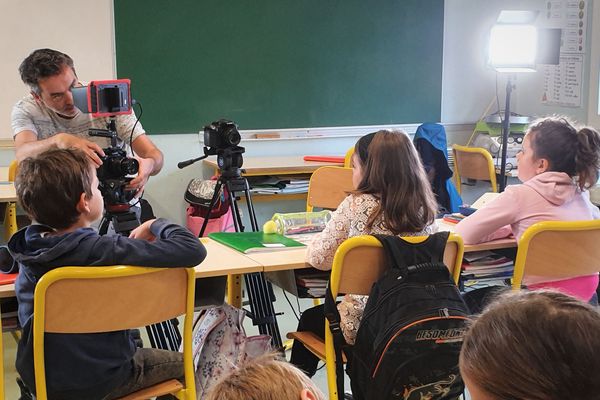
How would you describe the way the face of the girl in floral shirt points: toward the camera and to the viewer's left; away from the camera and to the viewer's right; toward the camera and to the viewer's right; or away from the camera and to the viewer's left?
away from the camera and to the viewer's left

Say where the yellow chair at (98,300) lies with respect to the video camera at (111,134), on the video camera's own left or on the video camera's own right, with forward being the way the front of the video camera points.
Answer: on the video camera's own right

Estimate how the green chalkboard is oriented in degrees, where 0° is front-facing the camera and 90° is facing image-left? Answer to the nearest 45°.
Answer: approximately 0°

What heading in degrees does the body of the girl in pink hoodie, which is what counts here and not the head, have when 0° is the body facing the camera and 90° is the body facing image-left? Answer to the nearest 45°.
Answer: approximately 135°

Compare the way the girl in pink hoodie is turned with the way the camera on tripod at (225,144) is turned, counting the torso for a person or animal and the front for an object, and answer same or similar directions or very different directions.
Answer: very different directions

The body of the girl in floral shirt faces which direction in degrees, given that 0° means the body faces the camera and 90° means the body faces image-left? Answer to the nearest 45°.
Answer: approximately 135°

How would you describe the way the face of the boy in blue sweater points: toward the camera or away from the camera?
away from the camera
